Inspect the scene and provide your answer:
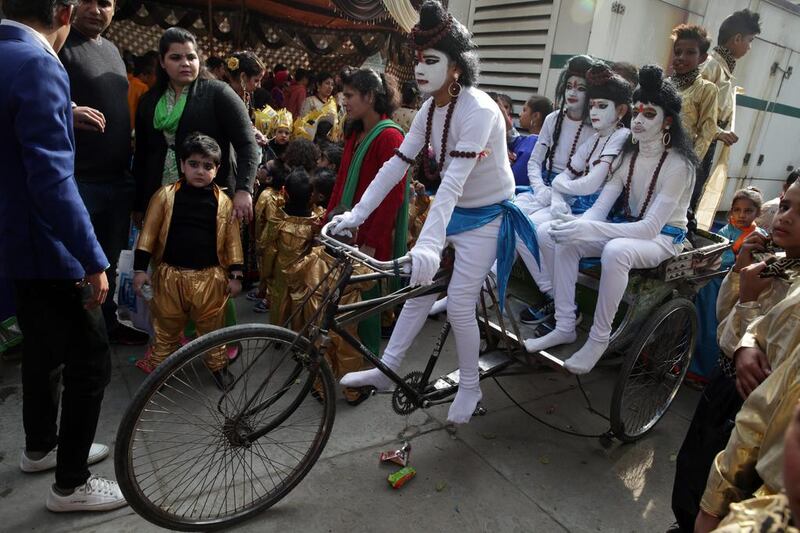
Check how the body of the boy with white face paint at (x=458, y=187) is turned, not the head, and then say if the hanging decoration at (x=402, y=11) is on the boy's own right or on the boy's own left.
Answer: on the boy's own right

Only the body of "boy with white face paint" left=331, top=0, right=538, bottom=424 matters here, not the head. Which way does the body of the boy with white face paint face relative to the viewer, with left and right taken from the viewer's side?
facing the viewer and to the left of the viewer

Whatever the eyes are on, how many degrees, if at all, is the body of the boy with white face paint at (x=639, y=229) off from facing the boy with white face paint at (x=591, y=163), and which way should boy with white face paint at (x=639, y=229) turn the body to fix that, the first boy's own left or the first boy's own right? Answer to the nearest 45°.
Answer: approximately 90° to the first boy's own right

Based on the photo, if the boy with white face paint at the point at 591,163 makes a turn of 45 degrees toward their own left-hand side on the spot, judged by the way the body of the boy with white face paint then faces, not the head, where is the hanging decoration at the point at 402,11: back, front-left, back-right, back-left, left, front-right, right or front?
back-right

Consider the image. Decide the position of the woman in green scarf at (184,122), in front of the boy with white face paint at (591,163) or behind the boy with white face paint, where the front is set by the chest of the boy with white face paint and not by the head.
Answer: in front

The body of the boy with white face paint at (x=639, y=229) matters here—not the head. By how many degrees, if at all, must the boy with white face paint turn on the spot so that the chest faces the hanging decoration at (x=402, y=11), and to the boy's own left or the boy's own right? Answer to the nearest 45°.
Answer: approximately 90° to the boy's own right

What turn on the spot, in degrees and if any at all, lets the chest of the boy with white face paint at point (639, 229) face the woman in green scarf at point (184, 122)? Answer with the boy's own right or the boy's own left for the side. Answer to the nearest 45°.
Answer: approximately 45° to the boy's own right

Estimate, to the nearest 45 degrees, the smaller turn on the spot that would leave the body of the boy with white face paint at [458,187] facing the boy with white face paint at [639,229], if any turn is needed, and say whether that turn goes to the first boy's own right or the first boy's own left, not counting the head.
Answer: approximately 135° to the first boy's own left

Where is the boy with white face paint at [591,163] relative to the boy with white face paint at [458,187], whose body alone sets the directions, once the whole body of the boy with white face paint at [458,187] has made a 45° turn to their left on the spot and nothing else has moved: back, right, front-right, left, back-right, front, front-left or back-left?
back-left

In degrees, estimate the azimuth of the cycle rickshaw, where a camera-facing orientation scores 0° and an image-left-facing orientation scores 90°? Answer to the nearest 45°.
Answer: approximately 45°

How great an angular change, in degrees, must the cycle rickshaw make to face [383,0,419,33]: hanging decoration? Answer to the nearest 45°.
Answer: approximately 135° to its right
